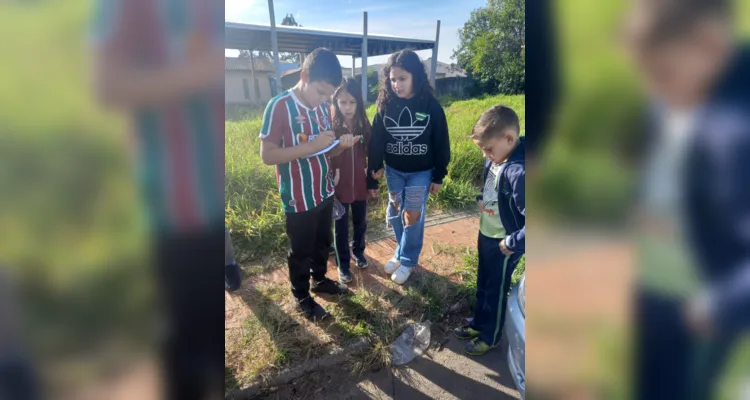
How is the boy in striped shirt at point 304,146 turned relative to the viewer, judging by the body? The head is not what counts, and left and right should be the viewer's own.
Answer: facing the viewer and to the right of the viewer

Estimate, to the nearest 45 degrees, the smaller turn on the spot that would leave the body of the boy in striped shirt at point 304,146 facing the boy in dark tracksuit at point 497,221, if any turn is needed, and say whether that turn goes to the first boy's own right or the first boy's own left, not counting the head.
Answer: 0° — they already face them

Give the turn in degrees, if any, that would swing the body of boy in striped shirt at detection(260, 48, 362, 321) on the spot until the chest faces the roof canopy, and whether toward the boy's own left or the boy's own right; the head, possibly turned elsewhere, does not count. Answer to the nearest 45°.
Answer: approximately 135° to the boy's own left

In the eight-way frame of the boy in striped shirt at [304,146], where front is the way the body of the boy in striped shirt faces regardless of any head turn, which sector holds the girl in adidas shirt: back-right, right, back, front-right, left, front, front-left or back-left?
left

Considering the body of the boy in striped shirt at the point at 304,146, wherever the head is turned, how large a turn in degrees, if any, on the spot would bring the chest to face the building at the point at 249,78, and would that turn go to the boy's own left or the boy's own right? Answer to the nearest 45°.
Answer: approximately 135° to the boy's own left
